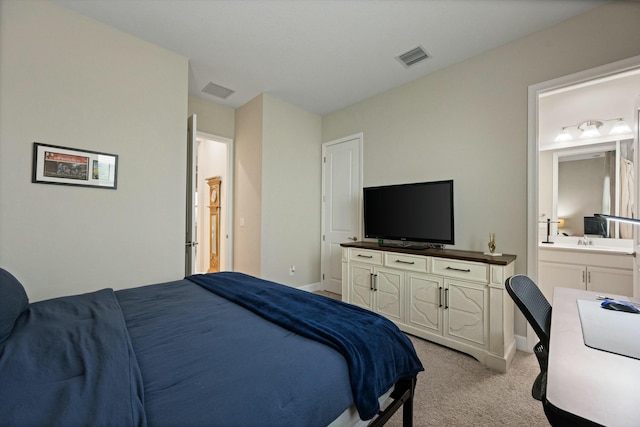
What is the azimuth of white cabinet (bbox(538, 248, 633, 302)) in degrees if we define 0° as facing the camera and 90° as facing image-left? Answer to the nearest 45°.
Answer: approximately 45°

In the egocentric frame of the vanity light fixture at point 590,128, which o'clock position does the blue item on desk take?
The blue item on desk is roughly at 12 o'clock from the vanity light fixture.

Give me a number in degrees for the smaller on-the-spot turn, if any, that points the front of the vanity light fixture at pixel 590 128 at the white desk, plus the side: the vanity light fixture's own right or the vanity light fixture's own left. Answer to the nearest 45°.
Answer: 0° — it already faces it

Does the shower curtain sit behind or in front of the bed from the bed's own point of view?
in front

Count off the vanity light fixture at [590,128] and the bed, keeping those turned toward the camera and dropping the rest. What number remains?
1

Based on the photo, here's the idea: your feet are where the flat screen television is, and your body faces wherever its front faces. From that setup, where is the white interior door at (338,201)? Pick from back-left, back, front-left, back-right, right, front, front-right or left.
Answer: right

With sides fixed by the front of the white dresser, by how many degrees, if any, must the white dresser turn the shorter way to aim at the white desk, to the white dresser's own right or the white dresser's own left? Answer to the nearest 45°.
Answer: approximately 45° to the white dresser's own left

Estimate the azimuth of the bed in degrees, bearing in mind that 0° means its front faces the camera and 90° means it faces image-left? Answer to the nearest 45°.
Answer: approximately 225°

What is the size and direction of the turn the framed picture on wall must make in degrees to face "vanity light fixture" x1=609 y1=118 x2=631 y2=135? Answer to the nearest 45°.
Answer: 0° — it already faces it

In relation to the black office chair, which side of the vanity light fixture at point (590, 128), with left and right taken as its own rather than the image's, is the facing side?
front
